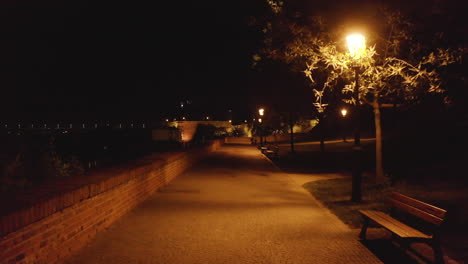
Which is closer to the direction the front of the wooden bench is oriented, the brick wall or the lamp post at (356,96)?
the brick wall

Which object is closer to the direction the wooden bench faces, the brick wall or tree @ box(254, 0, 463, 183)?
the brick wall

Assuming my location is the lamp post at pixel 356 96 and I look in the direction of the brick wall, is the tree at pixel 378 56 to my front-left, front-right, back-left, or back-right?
back-right

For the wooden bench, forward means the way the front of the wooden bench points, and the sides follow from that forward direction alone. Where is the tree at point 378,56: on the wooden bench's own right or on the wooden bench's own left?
on the wooden bench's own right

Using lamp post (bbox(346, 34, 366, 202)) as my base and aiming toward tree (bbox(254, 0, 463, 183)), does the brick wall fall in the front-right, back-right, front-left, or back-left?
back-left

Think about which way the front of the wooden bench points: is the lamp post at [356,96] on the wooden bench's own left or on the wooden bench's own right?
on the wooden bench's own right

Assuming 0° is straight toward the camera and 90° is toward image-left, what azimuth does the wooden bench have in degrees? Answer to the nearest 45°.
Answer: approximately 45°

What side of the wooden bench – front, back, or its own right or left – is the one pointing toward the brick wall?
front

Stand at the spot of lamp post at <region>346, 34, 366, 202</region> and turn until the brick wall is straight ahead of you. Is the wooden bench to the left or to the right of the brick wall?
left
